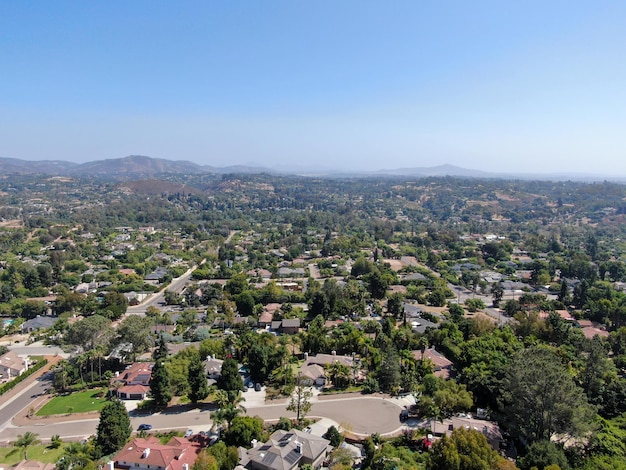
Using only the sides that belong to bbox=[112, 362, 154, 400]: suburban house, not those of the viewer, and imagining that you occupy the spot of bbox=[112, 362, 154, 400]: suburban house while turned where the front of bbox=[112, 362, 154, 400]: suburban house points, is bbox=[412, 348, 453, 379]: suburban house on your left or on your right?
on your left

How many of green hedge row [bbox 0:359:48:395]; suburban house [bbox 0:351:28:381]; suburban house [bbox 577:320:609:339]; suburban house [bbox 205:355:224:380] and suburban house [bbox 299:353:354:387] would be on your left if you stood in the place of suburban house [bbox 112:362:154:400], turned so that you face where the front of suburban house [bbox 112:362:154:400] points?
3

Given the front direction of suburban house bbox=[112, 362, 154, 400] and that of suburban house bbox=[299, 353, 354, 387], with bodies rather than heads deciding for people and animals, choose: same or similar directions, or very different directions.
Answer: same or similar directions

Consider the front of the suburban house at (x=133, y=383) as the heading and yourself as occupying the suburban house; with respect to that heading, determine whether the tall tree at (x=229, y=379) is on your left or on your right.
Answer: on your left

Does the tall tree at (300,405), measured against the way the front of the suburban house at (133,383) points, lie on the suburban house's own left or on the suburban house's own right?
on the suburban house's own left

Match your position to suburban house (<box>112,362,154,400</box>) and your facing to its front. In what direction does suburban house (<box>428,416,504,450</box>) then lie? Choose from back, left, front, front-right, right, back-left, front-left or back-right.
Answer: front-left

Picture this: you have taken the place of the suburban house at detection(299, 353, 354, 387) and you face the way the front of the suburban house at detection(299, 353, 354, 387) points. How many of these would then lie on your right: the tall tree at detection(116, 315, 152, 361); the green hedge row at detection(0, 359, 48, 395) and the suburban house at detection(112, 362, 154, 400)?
3

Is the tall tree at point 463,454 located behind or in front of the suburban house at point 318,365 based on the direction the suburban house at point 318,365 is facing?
in front

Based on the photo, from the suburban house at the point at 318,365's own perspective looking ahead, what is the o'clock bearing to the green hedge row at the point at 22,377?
The green hedge row is roughly at 3 o'clock from the suburban house.

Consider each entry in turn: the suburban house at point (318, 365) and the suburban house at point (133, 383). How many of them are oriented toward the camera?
2

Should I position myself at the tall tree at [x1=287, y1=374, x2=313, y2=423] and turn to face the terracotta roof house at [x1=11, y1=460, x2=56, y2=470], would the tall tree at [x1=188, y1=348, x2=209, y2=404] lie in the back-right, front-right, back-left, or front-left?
front-right

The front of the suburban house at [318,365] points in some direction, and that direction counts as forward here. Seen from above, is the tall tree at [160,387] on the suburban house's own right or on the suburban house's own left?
on the suburban house's own right

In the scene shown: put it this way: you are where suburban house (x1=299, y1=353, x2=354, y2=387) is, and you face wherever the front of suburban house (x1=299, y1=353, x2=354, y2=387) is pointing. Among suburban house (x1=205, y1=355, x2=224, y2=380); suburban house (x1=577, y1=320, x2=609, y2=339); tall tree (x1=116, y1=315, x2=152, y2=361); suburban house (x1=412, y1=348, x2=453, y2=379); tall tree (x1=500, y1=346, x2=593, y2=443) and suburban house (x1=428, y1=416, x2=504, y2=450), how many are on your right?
2

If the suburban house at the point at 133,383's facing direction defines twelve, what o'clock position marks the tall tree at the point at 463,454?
The tall tree is roughly at 11 o'clock from the suburban house.

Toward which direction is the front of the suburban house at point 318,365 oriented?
toward the camera

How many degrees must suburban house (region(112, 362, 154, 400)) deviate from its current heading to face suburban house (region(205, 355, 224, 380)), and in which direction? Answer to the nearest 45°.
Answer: approximately 90° to its left

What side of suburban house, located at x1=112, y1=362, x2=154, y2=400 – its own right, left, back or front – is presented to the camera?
front

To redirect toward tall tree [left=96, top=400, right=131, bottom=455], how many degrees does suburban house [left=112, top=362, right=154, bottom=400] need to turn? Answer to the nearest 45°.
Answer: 0° — it already faces it

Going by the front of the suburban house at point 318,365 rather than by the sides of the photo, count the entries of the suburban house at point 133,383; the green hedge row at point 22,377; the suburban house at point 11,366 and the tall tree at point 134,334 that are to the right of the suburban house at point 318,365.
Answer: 4

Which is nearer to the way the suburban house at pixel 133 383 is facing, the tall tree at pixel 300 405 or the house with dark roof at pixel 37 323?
the tall tree
